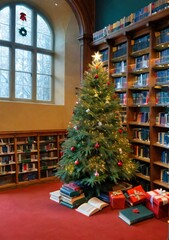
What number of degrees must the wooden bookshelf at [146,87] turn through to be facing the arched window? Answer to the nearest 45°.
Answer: approximately 45° to its right

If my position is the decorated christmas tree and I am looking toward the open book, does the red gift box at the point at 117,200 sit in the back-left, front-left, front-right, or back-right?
front-left

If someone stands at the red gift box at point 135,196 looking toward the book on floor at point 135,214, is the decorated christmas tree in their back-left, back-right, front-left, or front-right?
back-right

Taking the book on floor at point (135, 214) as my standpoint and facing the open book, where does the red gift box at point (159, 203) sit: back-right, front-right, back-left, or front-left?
back-right

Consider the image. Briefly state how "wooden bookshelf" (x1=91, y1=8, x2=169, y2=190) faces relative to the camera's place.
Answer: facing the viewer and to the left of the viewer
